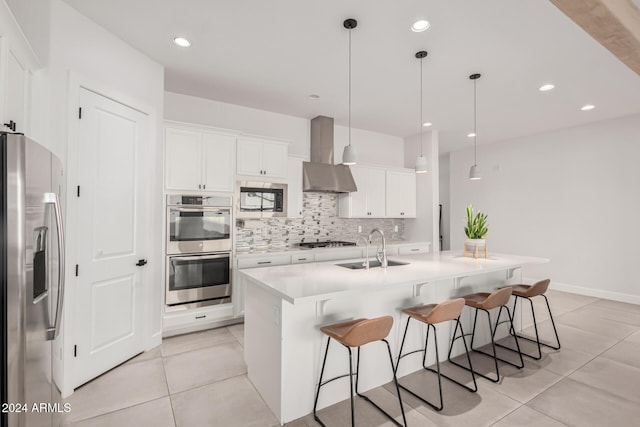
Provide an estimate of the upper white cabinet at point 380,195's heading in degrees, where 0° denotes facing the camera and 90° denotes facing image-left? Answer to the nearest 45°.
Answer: approximately 315°

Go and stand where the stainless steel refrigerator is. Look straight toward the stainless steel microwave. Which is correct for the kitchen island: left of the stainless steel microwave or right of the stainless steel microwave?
right

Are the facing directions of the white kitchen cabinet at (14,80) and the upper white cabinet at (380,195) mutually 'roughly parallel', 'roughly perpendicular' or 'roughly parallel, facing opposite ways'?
roughly perpendicular

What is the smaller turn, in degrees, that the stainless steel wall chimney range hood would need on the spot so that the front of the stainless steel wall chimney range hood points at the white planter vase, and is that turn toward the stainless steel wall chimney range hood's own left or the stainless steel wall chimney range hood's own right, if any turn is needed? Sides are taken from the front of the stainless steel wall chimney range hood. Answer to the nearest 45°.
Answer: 0° — it already faces it

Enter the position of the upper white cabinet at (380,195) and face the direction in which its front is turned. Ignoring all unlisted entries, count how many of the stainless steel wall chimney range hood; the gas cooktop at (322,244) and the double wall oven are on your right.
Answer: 3

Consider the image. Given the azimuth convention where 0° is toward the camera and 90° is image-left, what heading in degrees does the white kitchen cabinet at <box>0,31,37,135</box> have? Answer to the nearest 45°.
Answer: approximately 270°

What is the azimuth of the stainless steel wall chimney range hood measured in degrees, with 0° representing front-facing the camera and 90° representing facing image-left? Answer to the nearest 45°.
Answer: approximately 315°

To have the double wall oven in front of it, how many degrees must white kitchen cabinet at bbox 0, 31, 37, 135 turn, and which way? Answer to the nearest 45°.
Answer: approximately 45° to its left
